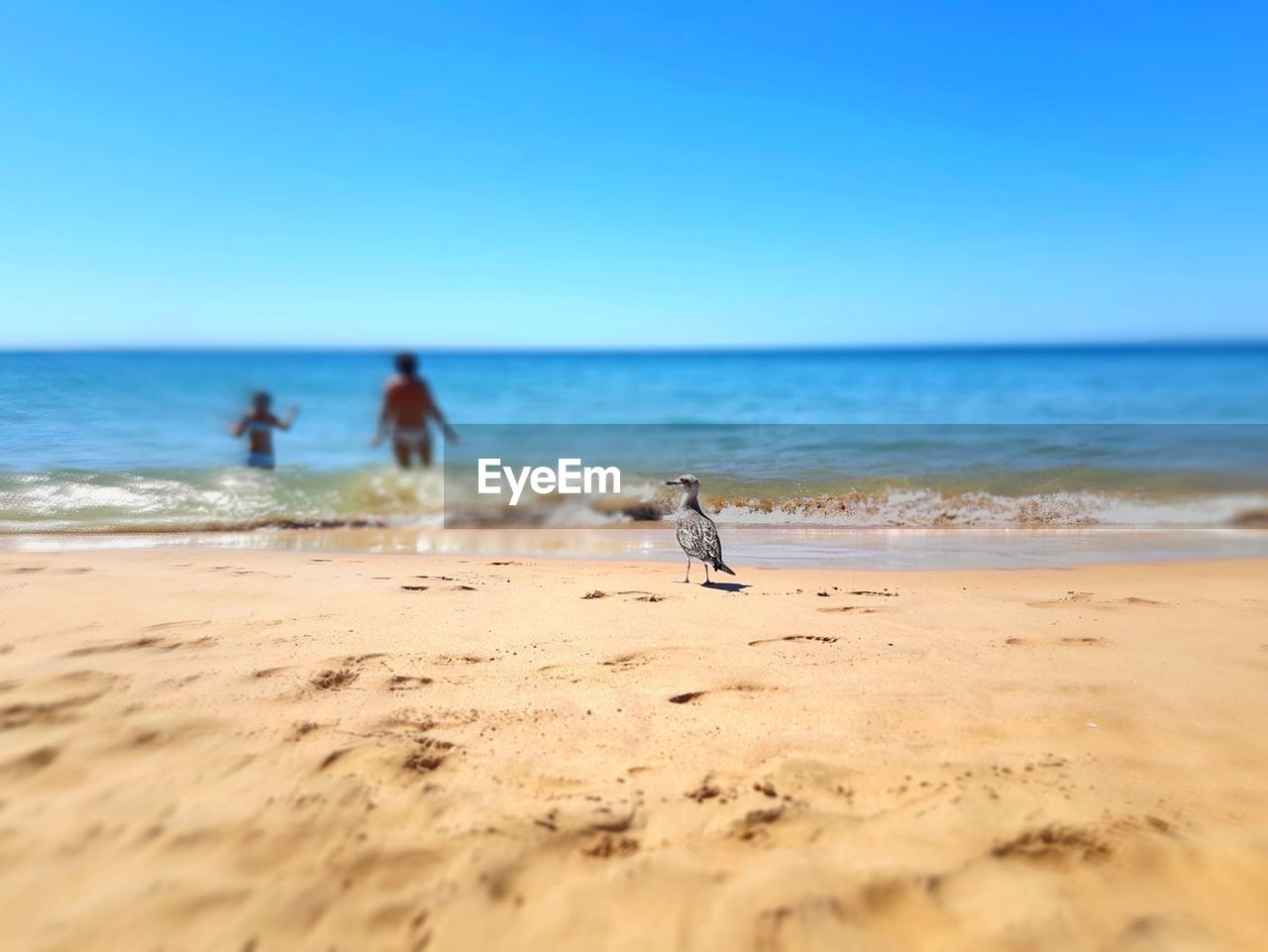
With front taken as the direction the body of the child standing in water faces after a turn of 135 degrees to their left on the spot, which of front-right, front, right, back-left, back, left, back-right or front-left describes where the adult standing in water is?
front-right

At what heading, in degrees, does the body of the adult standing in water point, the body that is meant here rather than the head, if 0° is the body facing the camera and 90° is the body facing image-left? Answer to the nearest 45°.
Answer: approximately 180°

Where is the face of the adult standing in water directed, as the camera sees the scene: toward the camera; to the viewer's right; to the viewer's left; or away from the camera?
away from the camera

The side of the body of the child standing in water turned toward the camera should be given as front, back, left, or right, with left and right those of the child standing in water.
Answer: back

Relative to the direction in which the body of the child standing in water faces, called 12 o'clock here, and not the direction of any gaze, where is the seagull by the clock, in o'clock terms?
The seagull is roughly at 5 o'clock from the child standing in water.

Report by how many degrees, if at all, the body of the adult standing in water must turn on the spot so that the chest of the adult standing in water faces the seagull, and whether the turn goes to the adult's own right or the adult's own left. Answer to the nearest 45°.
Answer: approximately 135° to the adult's own right
